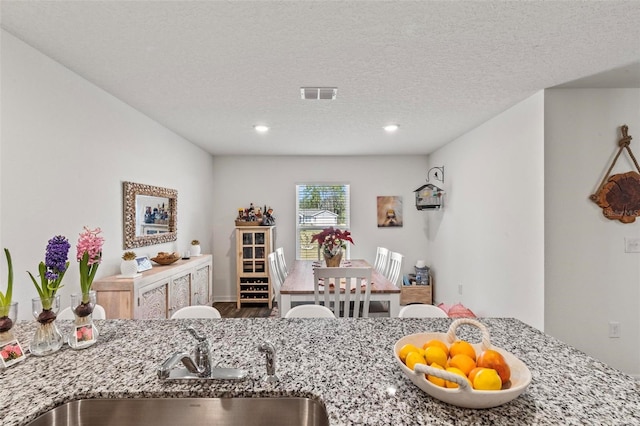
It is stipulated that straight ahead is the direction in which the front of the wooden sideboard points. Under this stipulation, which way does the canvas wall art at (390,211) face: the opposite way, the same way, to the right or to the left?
to the right

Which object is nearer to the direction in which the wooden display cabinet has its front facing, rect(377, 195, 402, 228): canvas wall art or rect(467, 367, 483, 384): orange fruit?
the orange fruit

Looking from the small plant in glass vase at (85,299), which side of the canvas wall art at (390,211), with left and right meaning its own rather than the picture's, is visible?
front

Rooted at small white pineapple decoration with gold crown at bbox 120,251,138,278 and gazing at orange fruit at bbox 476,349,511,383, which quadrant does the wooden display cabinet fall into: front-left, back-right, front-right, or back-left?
back-left

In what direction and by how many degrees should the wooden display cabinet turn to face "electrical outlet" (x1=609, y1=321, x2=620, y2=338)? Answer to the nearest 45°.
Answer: approximately 45° to its left

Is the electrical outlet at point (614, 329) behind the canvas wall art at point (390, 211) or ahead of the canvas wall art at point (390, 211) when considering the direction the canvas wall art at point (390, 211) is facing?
ahead

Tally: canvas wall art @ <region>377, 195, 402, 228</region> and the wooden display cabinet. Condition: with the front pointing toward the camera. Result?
2

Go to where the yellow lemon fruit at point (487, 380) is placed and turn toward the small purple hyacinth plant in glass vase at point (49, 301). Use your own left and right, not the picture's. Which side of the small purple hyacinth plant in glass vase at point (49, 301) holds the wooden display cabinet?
right

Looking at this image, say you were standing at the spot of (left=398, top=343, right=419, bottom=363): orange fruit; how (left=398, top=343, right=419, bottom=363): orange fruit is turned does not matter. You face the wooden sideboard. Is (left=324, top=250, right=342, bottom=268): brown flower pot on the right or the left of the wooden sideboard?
right

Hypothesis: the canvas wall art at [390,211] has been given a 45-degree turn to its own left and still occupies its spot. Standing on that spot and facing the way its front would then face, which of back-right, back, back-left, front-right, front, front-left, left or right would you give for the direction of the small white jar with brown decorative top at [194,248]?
right

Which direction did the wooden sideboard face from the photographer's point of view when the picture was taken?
facing the viewer and to the right of the viewer

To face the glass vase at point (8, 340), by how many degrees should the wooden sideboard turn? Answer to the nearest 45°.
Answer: approximately 45° to its right

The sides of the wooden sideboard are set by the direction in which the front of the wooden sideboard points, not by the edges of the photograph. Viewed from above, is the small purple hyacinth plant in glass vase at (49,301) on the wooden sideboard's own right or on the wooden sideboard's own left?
on the wooden sideboard's own right

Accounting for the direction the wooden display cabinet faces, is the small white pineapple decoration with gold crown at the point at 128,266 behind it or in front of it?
in front

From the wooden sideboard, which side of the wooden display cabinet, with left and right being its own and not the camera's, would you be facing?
front
